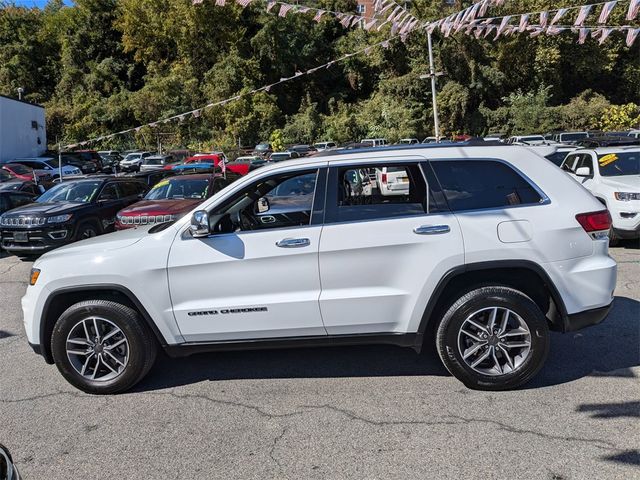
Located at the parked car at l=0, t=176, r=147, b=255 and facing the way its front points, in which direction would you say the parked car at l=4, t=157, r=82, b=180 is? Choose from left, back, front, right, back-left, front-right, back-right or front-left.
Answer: back-right

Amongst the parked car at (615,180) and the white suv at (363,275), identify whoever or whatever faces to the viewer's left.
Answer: the white suv

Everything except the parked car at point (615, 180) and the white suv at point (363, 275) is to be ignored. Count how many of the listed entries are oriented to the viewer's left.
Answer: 1

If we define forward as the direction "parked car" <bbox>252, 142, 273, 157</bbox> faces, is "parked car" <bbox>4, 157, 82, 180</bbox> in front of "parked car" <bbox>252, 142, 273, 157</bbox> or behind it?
in front

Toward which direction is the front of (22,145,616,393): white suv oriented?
to the viewer's left

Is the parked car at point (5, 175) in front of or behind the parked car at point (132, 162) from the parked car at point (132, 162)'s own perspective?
in front

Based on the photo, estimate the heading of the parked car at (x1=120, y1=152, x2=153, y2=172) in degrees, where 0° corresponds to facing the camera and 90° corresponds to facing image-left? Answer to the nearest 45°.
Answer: approximately 45°

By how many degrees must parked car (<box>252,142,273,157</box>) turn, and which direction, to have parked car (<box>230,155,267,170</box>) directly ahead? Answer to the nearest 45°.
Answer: approximately 45° to its left

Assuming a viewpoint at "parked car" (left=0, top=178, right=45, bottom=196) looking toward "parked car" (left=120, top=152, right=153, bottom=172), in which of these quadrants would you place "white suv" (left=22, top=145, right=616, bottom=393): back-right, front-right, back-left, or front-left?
back-right

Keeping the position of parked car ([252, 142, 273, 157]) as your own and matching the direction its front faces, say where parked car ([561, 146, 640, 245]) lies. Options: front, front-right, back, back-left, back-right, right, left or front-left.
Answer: front-left

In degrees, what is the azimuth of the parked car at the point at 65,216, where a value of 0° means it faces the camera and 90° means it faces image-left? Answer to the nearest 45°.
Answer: approximately 45°

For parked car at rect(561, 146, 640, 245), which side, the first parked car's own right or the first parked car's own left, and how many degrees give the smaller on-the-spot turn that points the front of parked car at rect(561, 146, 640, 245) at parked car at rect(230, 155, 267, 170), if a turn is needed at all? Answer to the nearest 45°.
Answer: approximately 180°
